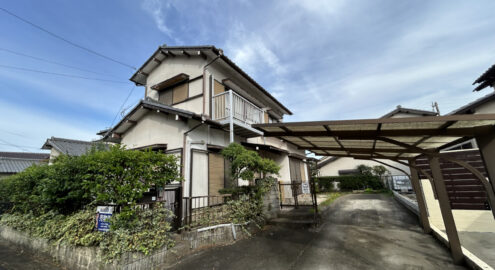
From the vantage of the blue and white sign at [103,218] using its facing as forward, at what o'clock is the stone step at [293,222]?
The stone step is roughly at 9 o'clock from the blue and white sign.

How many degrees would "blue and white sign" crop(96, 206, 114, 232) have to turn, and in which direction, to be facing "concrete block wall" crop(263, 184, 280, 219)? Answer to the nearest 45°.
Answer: approximately 90° to its left

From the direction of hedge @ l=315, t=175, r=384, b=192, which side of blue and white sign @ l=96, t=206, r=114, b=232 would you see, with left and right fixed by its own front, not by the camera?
left

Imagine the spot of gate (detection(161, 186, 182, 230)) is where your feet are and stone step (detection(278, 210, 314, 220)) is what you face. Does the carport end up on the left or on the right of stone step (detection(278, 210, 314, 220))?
right

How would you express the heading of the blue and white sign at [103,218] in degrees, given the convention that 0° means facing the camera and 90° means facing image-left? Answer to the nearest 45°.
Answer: approximately 0°

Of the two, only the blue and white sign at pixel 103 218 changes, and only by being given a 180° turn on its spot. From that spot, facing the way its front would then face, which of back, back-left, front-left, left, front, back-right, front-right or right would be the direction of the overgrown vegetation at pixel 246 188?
right

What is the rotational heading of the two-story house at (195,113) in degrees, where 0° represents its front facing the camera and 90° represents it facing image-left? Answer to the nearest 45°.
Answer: approximately 315°
